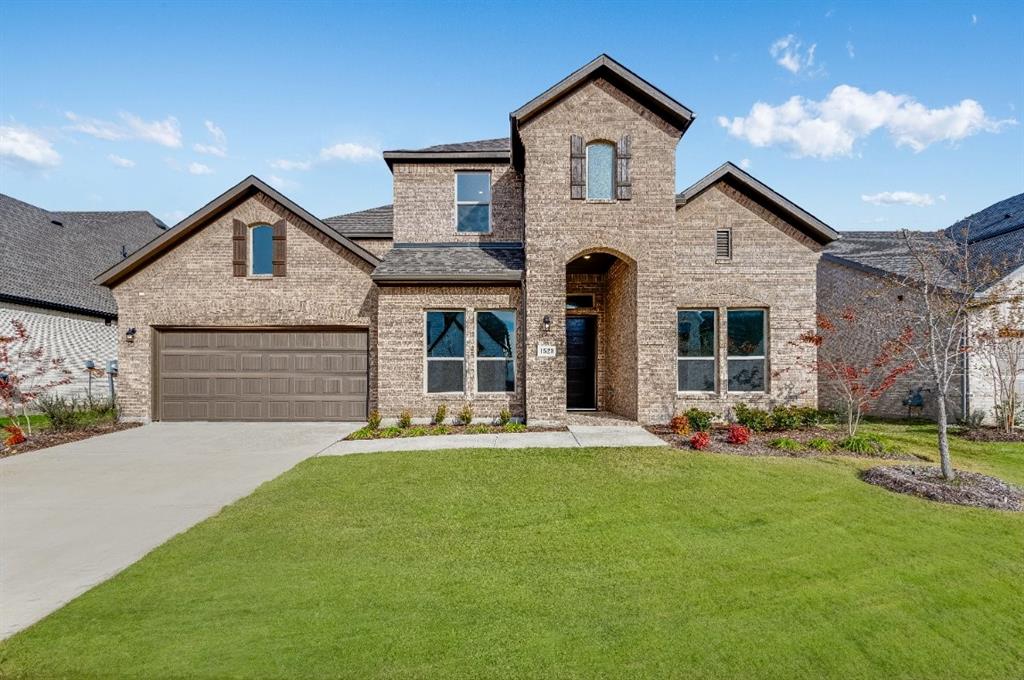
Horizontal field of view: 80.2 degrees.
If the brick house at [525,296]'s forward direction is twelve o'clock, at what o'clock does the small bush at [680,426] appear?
The small bush is roughly at 10 o'clock from the brick house.

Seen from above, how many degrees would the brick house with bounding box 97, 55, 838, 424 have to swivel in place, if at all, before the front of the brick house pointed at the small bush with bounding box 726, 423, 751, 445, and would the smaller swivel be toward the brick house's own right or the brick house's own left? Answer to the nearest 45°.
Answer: approximately 45° to the brick house's own left

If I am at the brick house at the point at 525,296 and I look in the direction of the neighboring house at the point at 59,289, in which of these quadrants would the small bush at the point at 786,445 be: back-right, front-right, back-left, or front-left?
back-left

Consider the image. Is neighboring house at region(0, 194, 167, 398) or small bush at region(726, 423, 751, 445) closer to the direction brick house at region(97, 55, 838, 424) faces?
the small bush

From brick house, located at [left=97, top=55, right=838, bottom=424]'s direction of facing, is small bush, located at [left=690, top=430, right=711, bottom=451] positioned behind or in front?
in front

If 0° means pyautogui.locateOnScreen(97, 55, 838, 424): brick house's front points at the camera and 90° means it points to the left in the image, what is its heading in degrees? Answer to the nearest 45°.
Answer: approximately 0°

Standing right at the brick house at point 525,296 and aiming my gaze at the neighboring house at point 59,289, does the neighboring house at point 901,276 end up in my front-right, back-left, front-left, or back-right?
back-right

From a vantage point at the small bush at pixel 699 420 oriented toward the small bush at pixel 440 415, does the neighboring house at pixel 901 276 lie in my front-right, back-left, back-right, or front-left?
back-right

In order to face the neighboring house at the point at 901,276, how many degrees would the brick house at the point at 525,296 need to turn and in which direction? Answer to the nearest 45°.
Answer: approximately 90° to its left

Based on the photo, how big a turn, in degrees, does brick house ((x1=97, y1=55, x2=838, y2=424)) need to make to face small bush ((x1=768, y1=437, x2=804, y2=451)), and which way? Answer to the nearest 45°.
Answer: approximately 45° to its left

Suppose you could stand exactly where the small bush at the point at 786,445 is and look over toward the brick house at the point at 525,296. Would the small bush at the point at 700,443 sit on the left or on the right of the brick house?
left

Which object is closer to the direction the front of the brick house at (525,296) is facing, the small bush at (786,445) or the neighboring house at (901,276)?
the small bush
